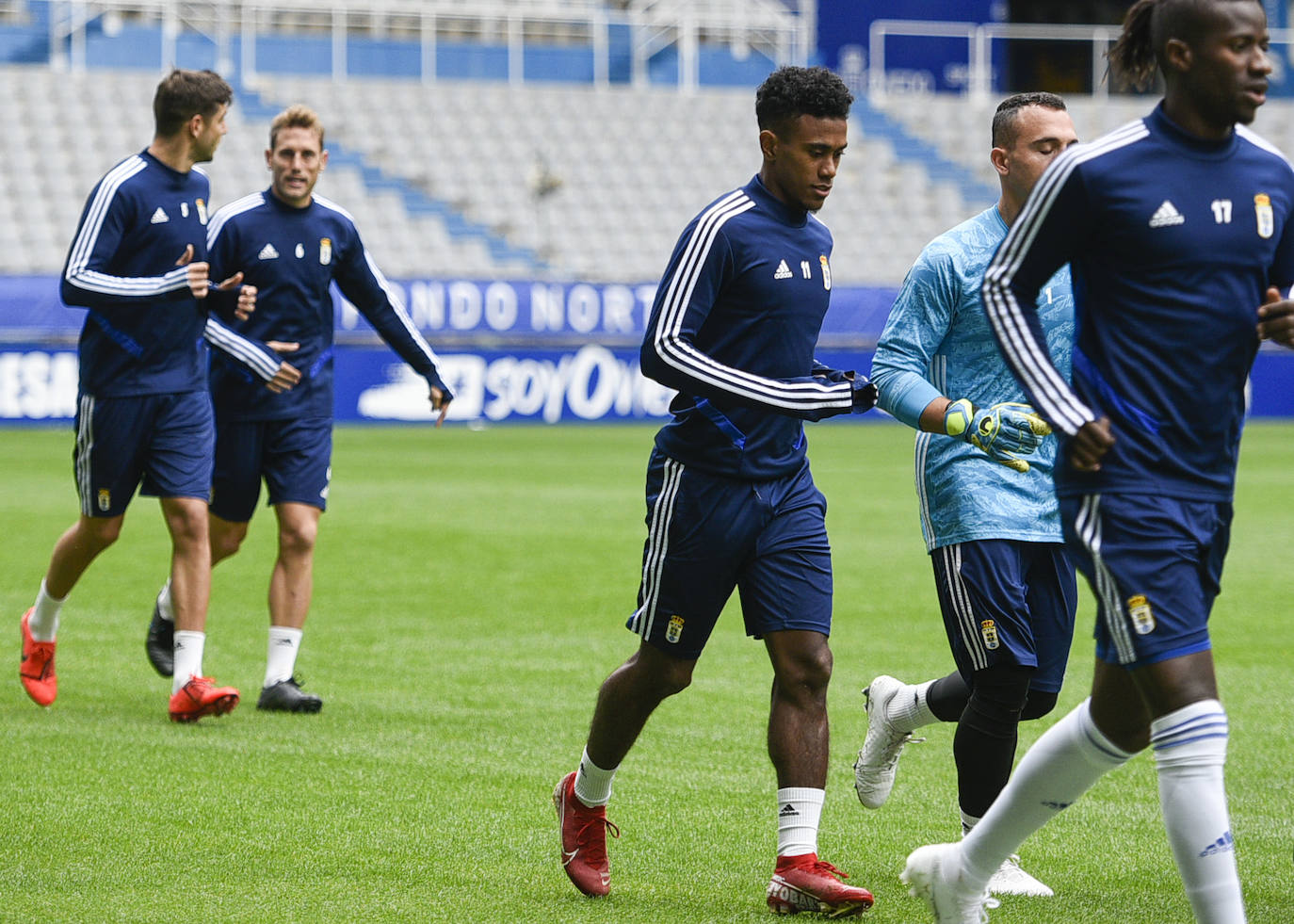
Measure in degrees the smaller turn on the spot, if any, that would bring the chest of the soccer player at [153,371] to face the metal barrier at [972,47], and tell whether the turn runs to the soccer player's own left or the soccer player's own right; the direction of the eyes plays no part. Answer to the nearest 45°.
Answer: approximately 90° to the soccer player's own left

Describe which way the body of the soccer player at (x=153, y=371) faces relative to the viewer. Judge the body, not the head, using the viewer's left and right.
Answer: facing the viewer and to the right of the viewer

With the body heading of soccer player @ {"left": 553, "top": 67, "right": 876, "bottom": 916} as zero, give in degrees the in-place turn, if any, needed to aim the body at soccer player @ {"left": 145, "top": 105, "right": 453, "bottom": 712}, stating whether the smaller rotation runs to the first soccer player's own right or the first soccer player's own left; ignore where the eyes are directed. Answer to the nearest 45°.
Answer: approximately 180°

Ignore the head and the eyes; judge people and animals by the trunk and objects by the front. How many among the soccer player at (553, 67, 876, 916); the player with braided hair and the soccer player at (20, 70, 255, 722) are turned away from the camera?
0

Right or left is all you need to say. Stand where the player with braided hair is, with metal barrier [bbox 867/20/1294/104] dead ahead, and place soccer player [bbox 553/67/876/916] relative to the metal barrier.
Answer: left

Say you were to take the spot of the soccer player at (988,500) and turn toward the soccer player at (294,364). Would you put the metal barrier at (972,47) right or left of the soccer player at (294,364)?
right

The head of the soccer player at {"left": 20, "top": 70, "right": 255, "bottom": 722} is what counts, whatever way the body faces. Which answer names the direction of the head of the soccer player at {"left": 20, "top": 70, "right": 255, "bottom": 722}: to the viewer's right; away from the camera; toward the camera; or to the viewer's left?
to the viewer's right

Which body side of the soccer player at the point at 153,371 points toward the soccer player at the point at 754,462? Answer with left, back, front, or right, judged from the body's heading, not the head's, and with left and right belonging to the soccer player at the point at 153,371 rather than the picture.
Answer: front

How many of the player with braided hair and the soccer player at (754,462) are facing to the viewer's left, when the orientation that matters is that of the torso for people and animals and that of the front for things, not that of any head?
0
